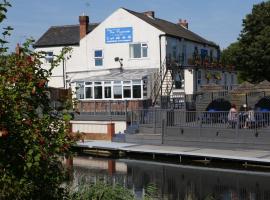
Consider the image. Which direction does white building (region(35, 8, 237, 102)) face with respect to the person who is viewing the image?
facing the viewer and to the right of the viewer

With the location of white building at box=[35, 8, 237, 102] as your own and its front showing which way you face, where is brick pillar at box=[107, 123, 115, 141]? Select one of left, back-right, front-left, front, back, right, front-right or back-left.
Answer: front-right

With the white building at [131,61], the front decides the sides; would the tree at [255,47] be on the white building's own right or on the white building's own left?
on the white building's own left

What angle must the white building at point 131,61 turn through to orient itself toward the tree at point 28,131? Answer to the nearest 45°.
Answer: approximately 45° to its right

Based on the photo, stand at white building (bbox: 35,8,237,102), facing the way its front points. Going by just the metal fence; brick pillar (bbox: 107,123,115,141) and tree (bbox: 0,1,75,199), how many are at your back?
0

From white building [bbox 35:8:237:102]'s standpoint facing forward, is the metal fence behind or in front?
in front

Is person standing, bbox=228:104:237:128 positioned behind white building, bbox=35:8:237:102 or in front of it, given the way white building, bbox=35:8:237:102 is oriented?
in front
